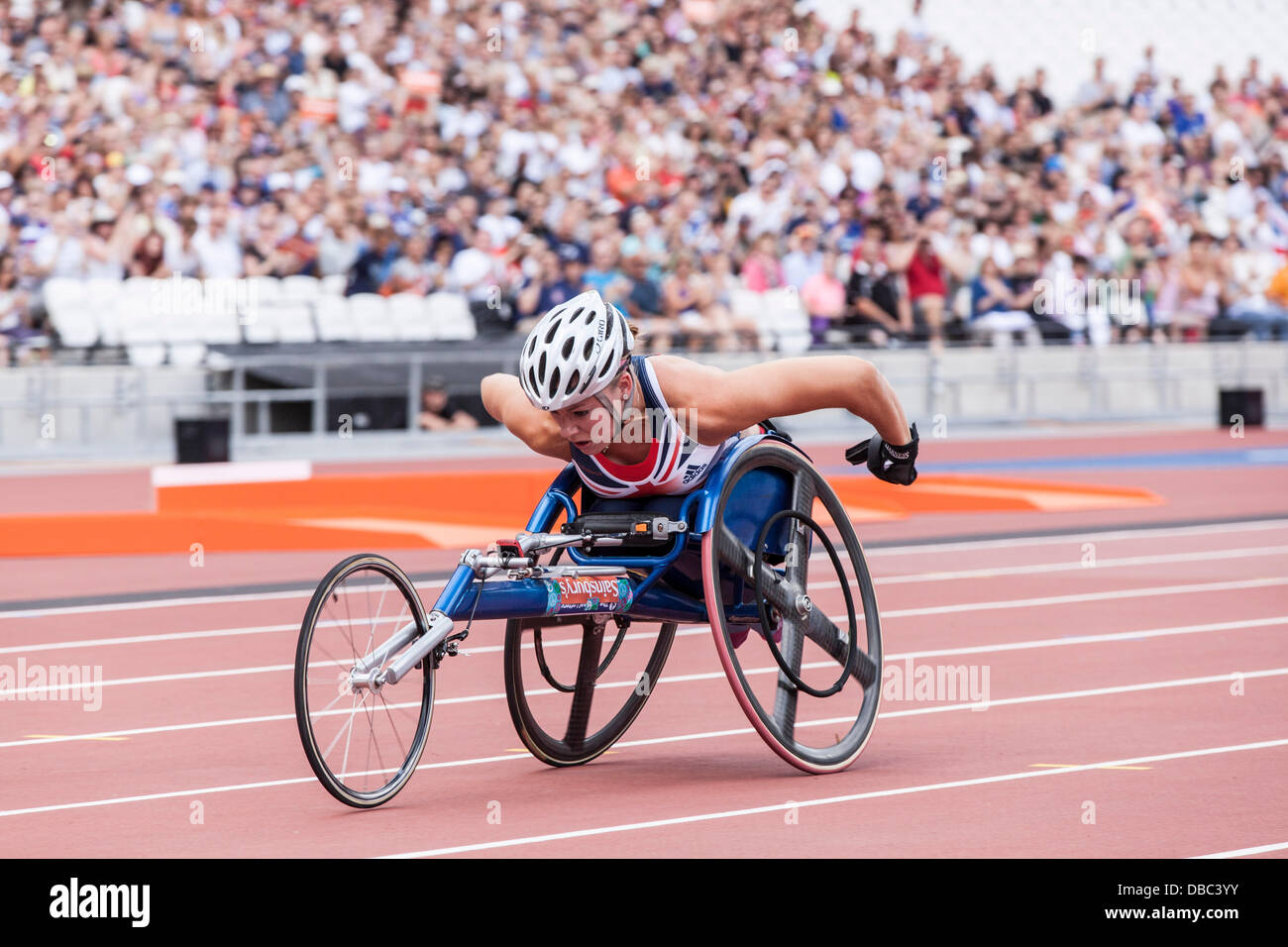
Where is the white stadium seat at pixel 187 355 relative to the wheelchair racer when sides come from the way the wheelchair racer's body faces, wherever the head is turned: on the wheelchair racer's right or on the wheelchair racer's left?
on the wheelchair racer's right

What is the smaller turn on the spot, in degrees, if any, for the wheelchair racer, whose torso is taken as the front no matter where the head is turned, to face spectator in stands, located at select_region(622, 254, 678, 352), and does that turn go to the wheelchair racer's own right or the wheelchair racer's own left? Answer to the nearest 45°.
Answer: approximately 135° to the wheelchair racer's own right

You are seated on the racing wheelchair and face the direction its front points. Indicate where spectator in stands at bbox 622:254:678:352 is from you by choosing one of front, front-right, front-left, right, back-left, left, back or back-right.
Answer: back-right

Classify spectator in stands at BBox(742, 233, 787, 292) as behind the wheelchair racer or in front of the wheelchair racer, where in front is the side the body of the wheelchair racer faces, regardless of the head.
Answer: behind

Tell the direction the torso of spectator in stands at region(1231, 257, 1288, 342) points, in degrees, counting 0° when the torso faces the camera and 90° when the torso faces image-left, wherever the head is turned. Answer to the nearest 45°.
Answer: approximately 45°

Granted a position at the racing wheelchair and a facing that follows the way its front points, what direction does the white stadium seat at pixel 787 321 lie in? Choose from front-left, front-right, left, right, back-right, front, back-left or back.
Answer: back-right

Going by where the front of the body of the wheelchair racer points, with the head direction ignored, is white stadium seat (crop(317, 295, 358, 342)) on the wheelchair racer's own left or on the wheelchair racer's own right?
on the wheelchair racer's own right

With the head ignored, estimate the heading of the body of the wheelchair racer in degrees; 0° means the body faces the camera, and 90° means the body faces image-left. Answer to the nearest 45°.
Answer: approximately 45°

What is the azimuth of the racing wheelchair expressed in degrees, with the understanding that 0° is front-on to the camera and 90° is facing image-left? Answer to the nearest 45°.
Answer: approximately 45°
